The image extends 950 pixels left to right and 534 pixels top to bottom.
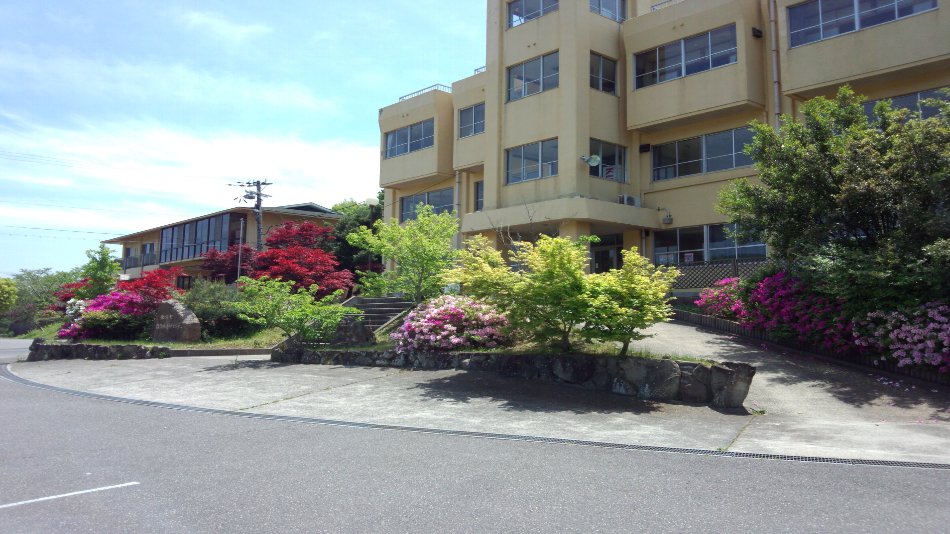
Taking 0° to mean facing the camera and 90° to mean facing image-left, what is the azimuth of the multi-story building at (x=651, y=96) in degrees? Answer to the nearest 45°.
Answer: approximately 45°

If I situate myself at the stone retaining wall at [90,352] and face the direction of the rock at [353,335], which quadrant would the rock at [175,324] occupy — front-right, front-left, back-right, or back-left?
front-left

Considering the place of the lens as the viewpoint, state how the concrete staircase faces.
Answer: facing the viewer

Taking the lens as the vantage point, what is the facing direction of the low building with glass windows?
facing the viewer and to the left of the viewer

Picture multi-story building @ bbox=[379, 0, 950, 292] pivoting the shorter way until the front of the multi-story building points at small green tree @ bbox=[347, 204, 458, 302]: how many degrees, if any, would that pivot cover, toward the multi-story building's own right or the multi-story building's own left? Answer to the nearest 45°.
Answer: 0° — it already faces it

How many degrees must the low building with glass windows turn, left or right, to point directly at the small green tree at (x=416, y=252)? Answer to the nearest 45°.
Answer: approximately 45° to its left

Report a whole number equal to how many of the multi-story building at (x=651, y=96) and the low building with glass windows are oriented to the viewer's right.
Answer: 0

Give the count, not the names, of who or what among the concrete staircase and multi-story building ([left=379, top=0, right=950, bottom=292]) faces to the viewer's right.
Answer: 0

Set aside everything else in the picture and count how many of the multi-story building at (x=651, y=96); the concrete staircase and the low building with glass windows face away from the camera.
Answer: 0

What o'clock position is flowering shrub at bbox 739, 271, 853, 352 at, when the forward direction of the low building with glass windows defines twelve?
The flowering shrub is roughly at 10 o'clock from the low building with glass windows.

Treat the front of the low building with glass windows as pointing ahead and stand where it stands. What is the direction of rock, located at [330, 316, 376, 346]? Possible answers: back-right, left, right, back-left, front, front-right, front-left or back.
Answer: front-left

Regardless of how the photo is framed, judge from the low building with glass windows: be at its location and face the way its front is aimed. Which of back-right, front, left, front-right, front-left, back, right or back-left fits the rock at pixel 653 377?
front-left

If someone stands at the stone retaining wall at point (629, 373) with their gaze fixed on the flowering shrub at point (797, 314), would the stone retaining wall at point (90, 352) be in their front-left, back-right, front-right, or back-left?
back-left

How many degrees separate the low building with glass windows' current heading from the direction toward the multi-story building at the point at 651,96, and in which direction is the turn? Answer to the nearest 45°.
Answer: approximately 90° to its left

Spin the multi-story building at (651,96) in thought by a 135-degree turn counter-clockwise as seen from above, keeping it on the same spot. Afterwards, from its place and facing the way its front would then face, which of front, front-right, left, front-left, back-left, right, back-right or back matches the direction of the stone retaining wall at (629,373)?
right
